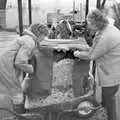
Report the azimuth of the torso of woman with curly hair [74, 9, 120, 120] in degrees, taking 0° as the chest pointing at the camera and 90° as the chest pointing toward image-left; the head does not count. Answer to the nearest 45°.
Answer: approximately 90°

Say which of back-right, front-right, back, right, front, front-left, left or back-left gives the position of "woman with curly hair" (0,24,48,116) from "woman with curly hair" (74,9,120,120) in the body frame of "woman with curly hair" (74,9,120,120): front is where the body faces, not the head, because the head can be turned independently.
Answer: front
